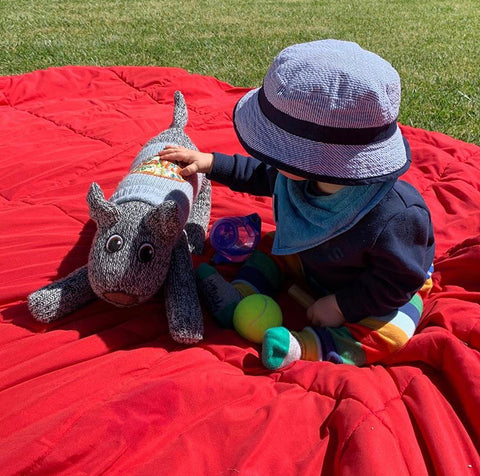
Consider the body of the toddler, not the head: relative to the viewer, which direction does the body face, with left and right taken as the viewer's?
facing the viewer and to the left of the viewer

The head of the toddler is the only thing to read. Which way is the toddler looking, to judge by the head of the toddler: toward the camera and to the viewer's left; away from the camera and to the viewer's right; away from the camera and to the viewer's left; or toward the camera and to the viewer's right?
toward the camera and to the viewer's left
